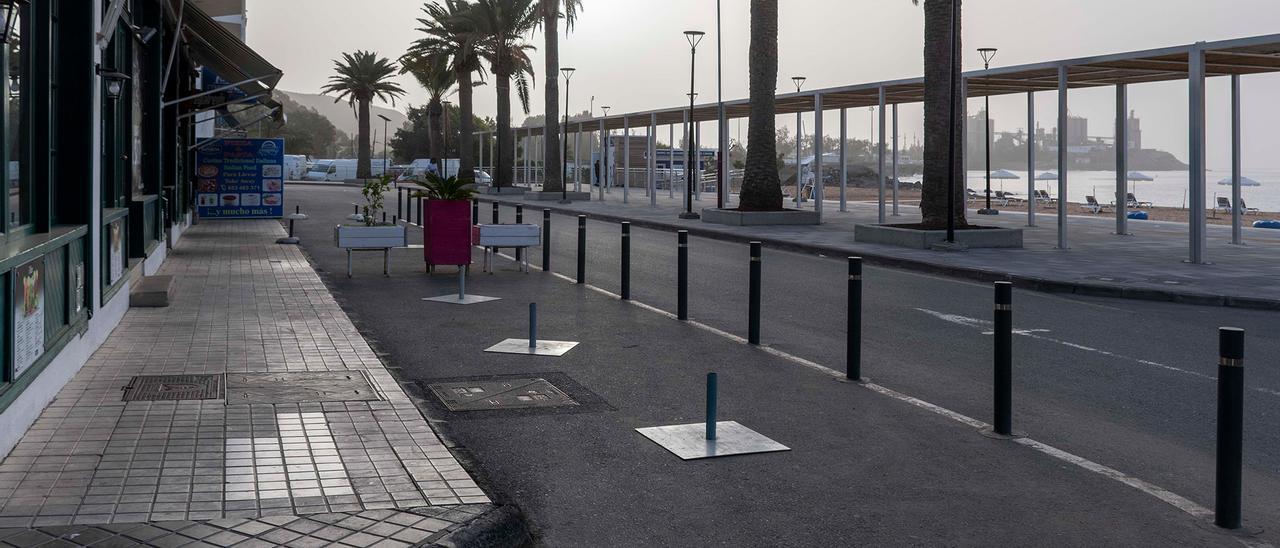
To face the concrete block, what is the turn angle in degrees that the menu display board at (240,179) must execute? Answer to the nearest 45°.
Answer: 0° — it already faces it

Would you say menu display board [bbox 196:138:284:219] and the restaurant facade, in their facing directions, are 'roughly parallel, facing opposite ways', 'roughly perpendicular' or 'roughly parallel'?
roughly perpendicular

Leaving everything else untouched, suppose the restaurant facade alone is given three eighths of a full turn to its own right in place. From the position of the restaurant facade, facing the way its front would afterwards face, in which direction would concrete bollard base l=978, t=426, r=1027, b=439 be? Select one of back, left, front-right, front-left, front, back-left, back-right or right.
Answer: left

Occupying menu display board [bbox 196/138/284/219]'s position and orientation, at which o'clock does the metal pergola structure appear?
The metal pergola structure is roughly at 10 o'clock from the menu display board.

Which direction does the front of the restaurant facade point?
to the viewer's right

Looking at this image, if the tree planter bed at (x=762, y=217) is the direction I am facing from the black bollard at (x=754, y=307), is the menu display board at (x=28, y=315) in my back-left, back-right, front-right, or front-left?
back-left

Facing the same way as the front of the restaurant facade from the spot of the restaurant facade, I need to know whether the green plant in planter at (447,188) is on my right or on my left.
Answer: on my left

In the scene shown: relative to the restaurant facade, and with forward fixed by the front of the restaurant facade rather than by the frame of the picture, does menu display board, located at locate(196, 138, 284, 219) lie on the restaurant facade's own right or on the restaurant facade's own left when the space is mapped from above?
on the restaurant facade's own left

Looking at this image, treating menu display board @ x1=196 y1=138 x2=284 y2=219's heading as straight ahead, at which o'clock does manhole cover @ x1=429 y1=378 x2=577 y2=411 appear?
The manhole cover is roughly at 12 o'clock from the menu display board.

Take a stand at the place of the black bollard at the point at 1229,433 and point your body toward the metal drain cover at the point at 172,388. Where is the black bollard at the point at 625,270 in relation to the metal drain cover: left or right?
right

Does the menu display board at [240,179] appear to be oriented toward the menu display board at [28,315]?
yes
